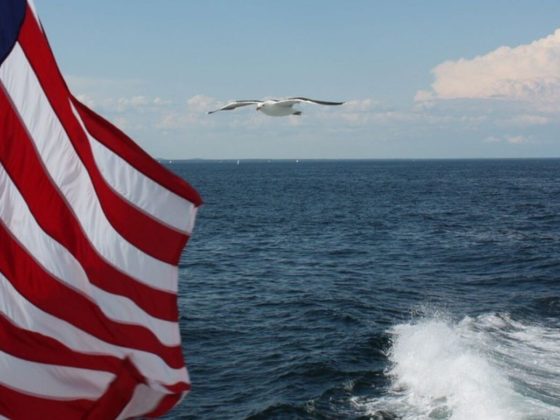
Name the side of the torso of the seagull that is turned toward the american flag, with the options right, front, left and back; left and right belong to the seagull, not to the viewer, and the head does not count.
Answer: front

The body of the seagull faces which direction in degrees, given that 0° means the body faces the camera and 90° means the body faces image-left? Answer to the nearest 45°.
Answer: approximately 45°
